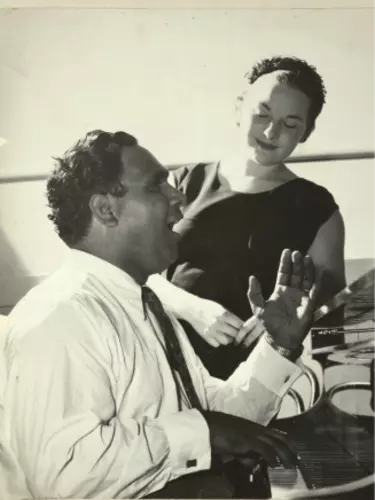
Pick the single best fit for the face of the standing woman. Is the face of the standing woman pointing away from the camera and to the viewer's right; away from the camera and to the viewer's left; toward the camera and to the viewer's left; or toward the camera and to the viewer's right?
toward the camera and to the viewer's left

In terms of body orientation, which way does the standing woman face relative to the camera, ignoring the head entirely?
toward the camera
